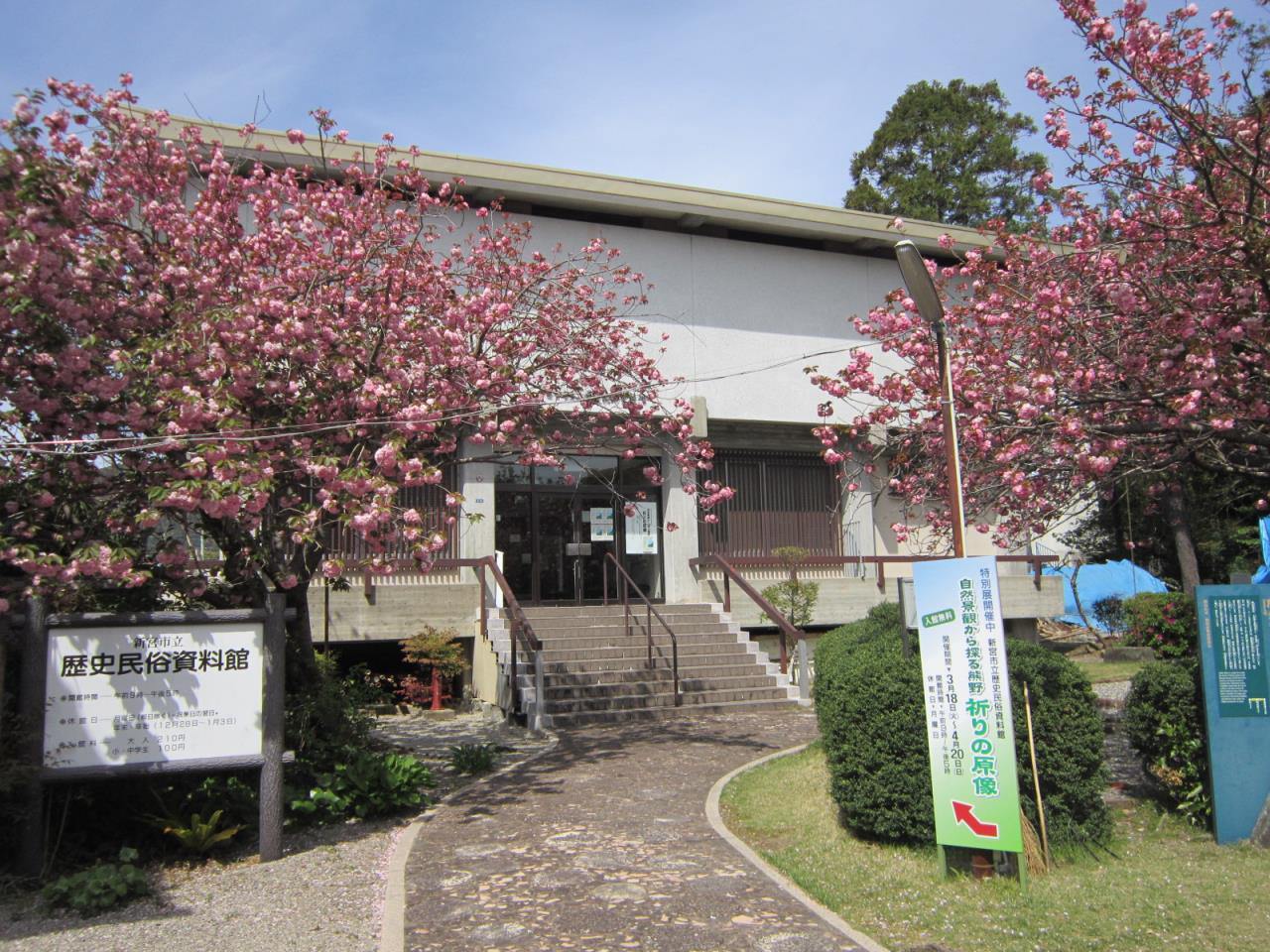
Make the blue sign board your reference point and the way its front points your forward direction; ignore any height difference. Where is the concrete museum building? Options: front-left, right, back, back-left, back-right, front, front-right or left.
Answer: back-right

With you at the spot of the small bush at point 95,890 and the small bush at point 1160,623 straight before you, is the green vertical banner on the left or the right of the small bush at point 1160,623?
right

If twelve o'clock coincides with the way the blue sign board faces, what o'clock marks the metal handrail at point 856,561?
The metal handrail is roughly at 5 o'clock from the blue sign board.

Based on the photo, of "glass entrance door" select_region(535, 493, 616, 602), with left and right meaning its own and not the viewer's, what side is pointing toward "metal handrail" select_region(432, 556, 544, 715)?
front

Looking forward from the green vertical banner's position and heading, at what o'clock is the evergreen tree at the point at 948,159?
The evergreen tree is roughly at 6 o'clock from the green vertical banner.

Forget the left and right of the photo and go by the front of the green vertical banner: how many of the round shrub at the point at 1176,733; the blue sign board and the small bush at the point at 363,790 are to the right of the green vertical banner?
1

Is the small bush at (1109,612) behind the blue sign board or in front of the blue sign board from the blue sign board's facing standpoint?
behind

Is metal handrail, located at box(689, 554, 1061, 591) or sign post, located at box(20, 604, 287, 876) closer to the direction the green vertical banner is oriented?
the sign post

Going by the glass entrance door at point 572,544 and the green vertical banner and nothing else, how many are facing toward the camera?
2

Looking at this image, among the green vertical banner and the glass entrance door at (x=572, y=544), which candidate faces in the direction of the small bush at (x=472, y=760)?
the glass entrance door

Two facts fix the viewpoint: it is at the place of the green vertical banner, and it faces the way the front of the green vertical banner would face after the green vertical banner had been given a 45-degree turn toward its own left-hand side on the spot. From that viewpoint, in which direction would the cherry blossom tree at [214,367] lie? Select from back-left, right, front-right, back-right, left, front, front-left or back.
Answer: back-right

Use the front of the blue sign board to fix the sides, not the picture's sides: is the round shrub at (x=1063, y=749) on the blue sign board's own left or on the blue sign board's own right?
on the blue sign board's own right

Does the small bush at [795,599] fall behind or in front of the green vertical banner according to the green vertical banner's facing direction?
behind

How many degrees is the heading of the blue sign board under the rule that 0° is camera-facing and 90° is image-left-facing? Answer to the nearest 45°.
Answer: approximately 0°

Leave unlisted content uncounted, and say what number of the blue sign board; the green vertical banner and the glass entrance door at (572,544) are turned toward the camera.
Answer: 3

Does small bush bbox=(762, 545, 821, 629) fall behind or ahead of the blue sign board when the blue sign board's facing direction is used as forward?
behind

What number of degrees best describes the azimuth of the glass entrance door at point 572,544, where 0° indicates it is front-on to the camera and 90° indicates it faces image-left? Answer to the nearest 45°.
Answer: approximately 0°
